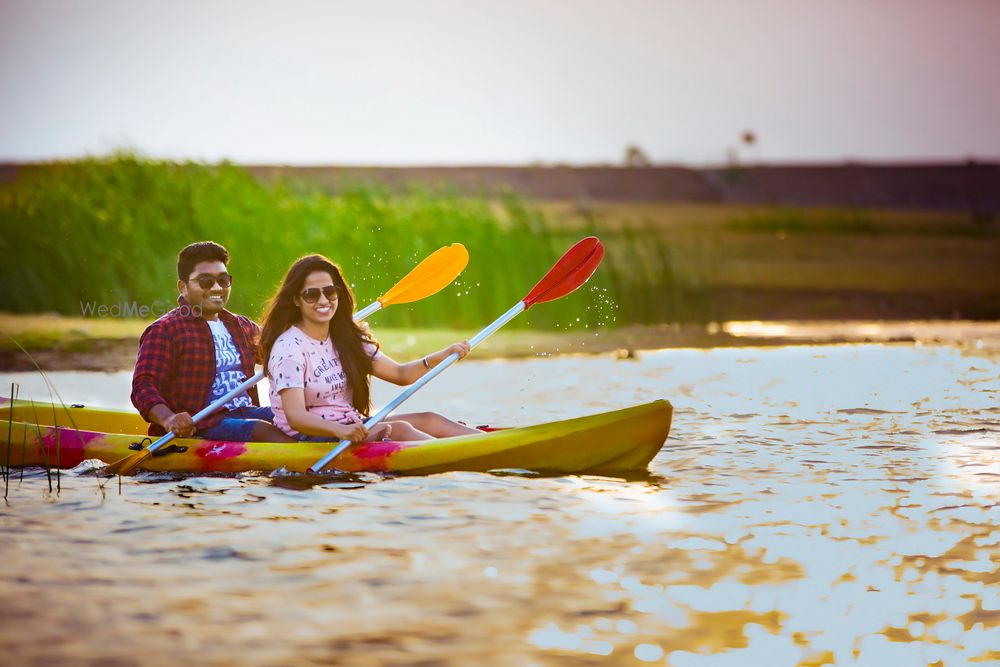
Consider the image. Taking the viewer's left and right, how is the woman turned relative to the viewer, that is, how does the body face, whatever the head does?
facing the viewer and to the right of the viewer

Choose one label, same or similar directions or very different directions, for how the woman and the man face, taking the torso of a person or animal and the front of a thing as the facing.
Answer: same or similar directions

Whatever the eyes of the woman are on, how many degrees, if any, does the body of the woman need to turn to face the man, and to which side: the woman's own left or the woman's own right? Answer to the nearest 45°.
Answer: approximately 180°

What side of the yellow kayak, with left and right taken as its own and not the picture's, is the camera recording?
right

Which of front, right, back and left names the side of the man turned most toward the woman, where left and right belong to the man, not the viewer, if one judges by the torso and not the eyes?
front
